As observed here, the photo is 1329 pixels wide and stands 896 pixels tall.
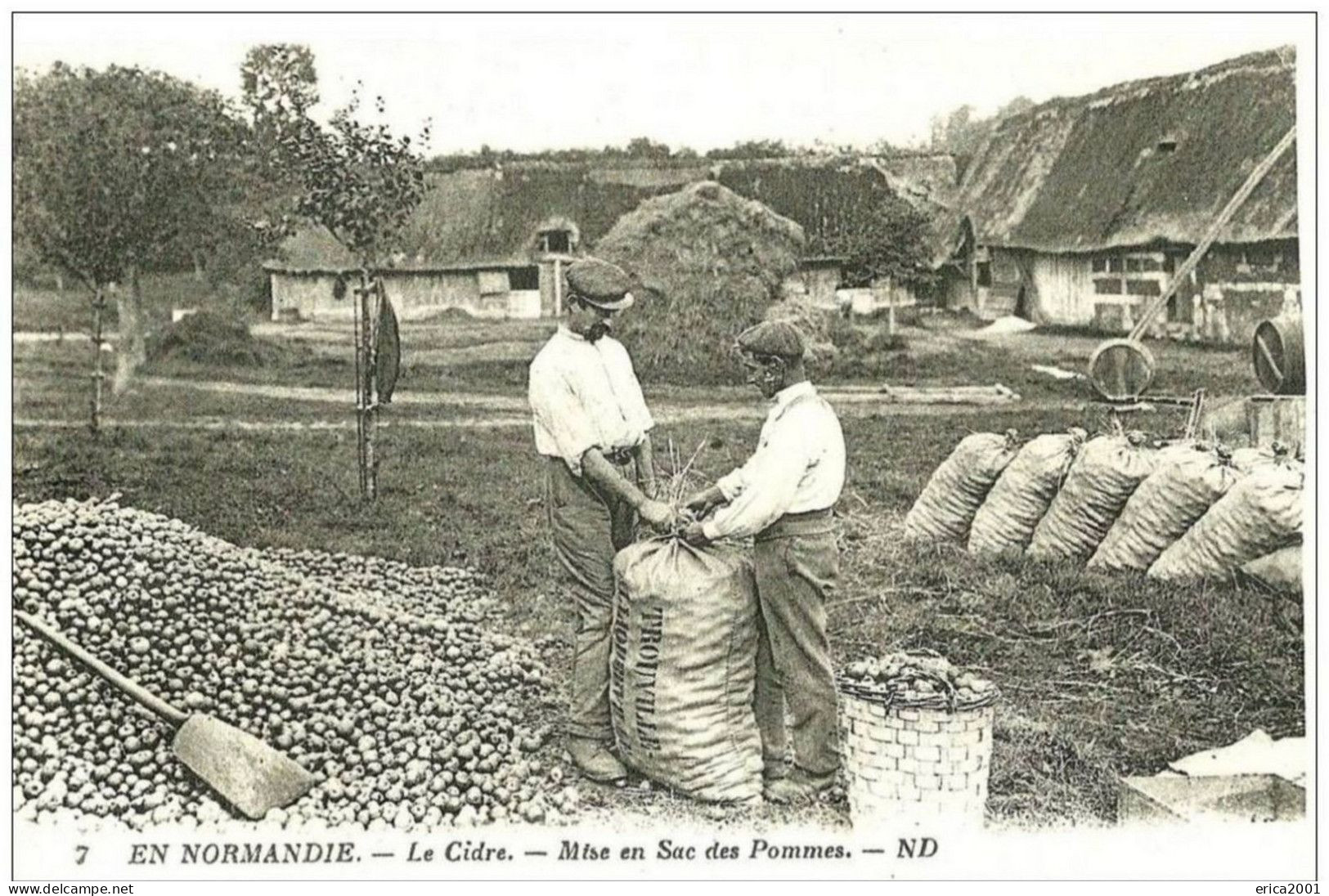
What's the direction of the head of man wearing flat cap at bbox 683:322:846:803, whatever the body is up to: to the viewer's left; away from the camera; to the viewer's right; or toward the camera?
to the viewer's left

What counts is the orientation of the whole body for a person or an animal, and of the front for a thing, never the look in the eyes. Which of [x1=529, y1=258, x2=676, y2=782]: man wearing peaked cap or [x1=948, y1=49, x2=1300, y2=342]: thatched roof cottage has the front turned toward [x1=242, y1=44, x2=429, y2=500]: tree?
the thatched roof cottage

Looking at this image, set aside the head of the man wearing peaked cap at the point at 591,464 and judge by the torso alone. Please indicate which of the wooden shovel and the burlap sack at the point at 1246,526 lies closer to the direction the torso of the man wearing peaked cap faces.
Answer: the burlap sack

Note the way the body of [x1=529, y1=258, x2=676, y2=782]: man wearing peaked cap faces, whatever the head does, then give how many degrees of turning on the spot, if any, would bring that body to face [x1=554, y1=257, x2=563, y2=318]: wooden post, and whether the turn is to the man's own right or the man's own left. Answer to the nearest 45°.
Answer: approximately 135° to the man's own left

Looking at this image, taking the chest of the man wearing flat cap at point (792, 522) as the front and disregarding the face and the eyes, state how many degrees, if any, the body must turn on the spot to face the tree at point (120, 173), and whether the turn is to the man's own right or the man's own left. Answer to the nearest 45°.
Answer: approximately 45° to the man's own right

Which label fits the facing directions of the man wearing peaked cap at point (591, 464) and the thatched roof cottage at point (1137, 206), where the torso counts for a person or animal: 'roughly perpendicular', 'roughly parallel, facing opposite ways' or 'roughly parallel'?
roughly perpendicular

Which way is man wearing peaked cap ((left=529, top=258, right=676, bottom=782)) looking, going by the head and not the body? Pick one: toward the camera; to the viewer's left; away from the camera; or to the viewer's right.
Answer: to the viewer's right

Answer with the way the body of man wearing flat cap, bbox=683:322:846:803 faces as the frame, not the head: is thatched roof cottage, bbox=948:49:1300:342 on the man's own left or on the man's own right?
on the man's own right

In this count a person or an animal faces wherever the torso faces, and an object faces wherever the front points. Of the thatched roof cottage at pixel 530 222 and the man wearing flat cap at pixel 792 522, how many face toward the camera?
1

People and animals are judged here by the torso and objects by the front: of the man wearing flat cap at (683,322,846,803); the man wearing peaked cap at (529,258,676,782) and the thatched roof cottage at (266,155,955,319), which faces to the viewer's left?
the man wearing flat cap

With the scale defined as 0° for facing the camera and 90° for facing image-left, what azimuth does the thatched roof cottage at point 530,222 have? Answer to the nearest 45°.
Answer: approximately 0°

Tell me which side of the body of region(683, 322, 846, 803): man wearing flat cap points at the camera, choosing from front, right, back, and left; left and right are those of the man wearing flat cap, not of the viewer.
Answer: left
